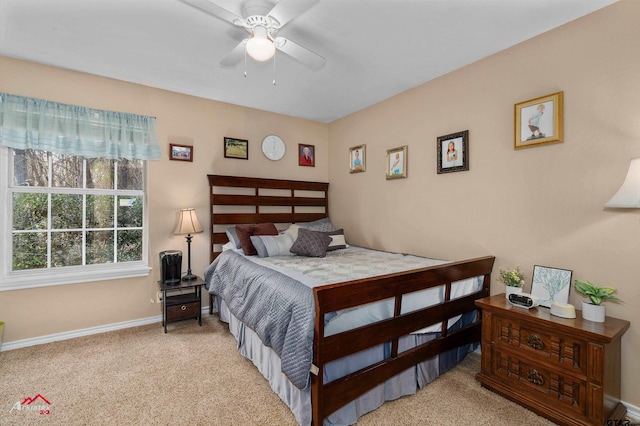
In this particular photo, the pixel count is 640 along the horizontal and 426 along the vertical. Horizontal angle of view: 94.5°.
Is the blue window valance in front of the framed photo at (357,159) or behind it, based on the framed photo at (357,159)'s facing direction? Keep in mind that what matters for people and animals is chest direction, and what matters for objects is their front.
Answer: in front

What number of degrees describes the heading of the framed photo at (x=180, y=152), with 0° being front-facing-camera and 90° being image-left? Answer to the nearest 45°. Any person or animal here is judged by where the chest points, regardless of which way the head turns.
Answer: approximately 0°

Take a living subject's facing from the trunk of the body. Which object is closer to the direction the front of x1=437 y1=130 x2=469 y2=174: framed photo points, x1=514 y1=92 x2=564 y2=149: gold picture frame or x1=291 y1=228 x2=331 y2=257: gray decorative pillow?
the gray decorative pillow

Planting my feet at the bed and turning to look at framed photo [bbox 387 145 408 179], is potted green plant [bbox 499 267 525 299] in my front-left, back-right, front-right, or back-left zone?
front-right

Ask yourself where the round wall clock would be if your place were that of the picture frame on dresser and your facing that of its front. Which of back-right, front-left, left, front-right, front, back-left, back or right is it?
right

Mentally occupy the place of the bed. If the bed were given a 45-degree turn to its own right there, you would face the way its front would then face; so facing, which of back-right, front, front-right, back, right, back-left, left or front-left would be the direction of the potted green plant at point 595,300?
left

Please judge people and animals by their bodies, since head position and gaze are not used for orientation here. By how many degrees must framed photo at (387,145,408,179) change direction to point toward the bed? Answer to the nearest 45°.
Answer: approximately 45° to its left

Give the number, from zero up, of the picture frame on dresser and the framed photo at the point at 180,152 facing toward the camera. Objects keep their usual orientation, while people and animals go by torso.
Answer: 2

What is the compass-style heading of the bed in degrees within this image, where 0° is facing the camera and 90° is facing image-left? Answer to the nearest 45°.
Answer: approximately 315°

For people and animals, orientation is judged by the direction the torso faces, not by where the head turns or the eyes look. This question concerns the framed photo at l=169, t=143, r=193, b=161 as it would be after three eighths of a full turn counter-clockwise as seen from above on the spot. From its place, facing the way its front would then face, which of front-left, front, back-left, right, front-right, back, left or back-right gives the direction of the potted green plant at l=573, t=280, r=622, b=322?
right

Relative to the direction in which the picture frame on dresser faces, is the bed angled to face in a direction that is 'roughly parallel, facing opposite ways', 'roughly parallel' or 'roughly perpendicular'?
roughly perpendicular

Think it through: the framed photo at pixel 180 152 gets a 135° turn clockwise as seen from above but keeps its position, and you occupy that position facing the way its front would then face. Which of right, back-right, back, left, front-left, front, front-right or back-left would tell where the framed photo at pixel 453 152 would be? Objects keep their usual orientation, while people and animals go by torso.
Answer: back

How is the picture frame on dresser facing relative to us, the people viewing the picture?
facing the viewer

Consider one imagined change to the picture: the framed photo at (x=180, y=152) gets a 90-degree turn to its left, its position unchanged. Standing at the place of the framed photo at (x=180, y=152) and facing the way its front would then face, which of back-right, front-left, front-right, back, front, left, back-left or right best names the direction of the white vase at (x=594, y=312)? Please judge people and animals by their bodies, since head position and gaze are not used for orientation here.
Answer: front-right

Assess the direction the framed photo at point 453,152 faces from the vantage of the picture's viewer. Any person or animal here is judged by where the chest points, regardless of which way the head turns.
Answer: facing the viewer and to the left of the viewer

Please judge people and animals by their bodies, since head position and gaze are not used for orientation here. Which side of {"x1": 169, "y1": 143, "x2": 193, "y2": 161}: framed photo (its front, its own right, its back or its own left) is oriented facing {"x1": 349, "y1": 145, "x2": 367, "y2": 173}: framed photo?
left
